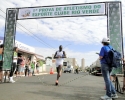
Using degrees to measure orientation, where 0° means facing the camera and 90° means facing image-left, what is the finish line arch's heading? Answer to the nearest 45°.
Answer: approximately 0°

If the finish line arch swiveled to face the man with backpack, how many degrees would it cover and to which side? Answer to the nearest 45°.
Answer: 0° — it already faces them
